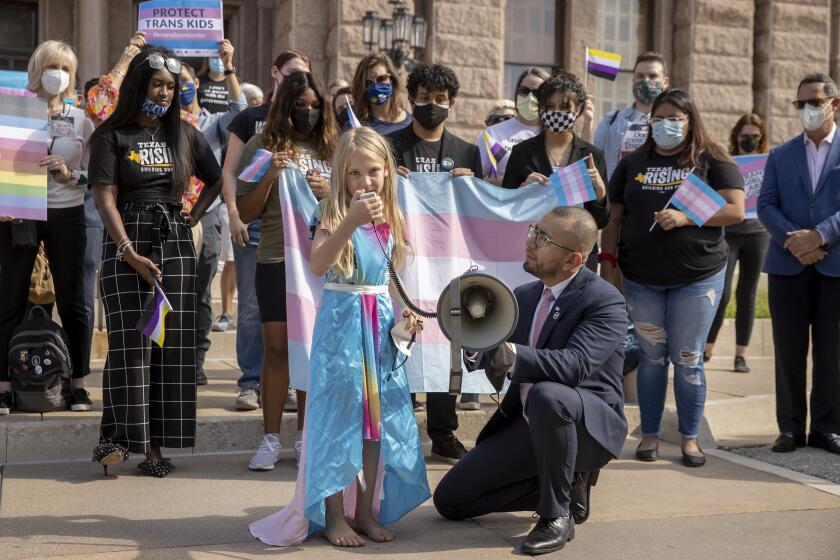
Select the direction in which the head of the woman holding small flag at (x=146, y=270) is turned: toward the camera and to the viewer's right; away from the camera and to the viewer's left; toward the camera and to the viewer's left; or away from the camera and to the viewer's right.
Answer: toward the camera and to the viewer's right

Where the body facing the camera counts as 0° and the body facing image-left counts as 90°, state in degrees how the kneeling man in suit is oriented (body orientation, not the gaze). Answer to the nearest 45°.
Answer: approximately 45°

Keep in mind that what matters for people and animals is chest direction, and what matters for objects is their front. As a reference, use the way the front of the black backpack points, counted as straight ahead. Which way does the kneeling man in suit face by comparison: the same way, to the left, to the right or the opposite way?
to the right

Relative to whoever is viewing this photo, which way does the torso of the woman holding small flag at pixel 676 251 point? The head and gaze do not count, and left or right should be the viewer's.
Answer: facing the viewer

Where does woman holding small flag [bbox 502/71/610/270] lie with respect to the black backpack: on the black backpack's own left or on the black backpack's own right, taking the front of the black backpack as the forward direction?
on the black backpack's own left

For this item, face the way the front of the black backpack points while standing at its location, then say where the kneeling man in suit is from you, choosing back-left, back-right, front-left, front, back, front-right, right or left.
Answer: front-left

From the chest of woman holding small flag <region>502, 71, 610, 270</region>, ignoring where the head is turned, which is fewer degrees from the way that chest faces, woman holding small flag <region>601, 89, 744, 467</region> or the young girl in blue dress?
the young girl in blue dress

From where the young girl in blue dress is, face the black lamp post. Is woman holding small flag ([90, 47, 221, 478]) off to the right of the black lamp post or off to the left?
left

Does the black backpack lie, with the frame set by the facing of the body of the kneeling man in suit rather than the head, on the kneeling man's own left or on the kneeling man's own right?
on the kneeling man's own right

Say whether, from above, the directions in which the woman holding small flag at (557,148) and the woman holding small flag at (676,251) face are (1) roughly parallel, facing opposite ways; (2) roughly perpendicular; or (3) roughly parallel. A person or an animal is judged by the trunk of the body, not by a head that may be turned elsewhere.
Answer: roughly parallel

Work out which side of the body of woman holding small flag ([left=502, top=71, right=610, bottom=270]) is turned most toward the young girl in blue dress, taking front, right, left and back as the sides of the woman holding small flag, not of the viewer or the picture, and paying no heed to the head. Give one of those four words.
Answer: front

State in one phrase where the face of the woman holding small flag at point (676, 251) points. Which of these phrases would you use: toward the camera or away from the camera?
toward the camera

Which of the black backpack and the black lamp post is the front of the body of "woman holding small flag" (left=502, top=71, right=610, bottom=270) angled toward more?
the black backpack

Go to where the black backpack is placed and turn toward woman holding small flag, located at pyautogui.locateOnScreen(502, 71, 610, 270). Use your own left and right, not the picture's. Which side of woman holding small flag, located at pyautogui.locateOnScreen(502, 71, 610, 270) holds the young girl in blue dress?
right

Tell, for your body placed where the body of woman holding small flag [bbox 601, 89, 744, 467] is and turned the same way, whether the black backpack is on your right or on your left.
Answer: on your right

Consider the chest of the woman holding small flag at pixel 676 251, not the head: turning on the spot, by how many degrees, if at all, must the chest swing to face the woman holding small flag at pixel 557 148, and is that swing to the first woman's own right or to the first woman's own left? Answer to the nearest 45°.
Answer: approximately 90° to the first woman's own right

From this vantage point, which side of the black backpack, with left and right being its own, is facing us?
front

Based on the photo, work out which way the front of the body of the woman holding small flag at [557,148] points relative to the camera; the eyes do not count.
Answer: toward the camera
